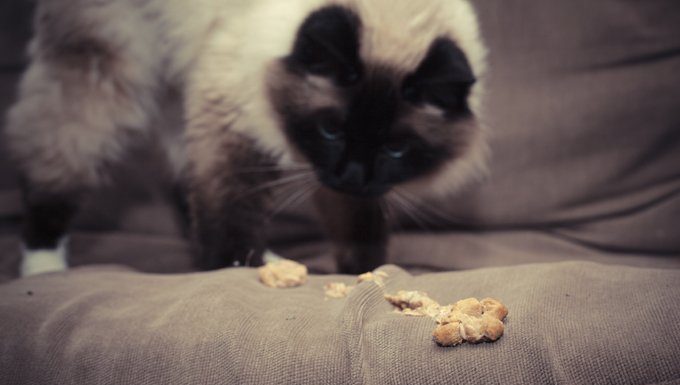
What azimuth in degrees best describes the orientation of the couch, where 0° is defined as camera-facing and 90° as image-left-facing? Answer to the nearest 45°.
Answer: approximately 0°

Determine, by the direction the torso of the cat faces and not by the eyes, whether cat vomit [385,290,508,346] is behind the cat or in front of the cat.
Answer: in front

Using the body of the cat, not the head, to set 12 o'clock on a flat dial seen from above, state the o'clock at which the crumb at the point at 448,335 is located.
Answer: The crumb is roughly at 1 o'clock from the cat.

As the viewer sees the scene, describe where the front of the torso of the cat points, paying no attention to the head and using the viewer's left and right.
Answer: facing the viewer and to the right of the viewer

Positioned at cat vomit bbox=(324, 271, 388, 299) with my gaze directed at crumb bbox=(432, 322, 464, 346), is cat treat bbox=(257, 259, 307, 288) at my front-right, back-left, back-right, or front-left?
back-right
